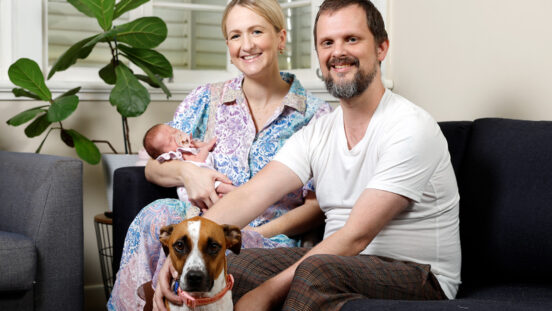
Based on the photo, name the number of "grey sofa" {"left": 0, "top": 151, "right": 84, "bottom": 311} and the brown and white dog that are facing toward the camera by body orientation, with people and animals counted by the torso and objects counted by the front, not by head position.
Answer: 2

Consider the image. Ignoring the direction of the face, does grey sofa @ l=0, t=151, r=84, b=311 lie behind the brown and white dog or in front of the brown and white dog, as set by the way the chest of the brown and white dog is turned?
behind

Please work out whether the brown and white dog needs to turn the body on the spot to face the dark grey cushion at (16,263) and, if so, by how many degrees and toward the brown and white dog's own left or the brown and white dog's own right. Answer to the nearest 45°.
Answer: approximately 135° to the brown and white dog's own right

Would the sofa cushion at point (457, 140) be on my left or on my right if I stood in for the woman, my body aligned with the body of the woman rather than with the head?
on my left

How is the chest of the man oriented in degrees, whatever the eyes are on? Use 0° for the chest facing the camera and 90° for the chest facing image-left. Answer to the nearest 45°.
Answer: approximately 45°

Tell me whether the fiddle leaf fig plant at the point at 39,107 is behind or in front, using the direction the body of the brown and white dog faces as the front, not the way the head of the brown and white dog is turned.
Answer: behind

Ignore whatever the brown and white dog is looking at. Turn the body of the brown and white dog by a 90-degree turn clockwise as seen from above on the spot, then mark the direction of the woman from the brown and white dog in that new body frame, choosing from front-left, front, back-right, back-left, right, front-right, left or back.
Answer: right

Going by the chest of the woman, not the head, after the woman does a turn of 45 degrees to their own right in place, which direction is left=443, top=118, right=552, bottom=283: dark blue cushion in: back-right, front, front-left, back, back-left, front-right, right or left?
back-left

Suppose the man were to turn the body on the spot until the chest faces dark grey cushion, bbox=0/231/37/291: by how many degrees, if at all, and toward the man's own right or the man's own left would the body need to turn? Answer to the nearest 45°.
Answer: approximately 90° to the man's own right

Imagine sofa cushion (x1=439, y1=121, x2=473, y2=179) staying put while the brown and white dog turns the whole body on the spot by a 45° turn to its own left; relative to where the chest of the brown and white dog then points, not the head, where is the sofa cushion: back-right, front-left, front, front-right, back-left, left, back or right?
left

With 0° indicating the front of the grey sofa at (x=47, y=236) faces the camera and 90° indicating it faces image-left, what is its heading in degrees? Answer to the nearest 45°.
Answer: approximately 0°

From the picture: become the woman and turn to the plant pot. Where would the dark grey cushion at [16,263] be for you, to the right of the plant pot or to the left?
left
